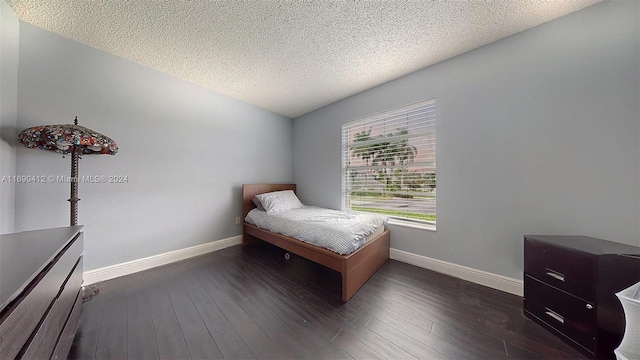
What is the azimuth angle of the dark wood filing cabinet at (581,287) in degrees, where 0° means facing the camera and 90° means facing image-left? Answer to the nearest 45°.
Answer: approximately 45°

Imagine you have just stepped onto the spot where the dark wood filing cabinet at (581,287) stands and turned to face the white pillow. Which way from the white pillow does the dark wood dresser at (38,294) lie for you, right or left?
left

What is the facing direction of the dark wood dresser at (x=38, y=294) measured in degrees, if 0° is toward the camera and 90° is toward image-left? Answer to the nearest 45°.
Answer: approximately 270°

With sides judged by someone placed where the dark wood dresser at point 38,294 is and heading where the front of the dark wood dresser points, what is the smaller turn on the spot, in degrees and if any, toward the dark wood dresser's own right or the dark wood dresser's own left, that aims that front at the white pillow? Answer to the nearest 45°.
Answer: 0° — it already faces it

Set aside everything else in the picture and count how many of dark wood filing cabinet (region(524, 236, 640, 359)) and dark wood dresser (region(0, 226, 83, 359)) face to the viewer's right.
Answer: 1

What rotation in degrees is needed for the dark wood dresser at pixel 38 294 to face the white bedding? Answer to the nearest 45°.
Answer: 0° — it already faces it

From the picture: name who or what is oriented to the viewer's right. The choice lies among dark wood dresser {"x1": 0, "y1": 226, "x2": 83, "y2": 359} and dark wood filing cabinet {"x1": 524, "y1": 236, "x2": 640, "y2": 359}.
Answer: dark wood dresser {"x1": 0, "y1": 226, "x2": 83, "y2": 359}

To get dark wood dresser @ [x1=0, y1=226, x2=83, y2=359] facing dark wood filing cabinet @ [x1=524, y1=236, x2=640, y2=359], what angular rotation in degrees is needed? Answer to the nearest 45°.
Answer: approximately 45° to its right
